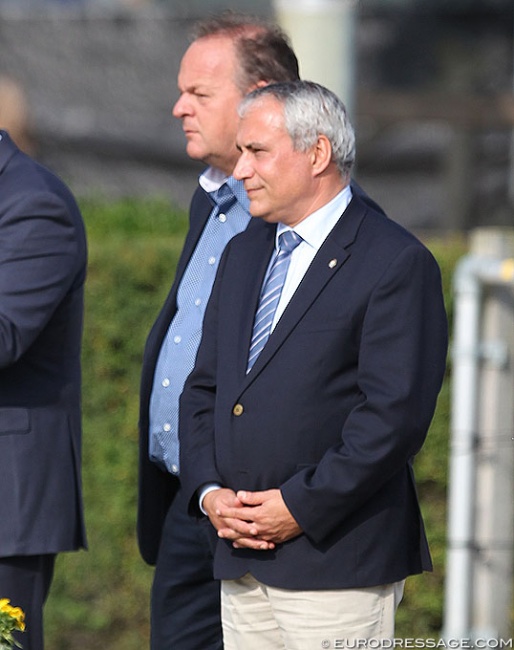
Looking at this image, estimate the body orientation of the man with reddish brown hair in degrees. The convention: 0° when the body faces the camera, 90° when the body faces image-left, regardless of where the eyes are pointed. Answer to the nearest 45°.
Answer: approximately 45°

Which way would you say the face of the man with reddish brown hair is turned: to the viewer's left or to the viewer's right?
to the viewer's left

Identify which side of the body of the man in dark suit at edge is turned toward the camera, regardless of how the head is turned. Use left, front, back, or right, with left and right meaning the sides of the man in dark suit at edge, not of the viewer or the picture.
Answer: left

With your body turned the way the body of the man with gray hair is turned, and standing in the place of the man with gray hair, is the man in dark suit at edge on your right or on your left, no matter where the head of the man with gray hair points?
on your right

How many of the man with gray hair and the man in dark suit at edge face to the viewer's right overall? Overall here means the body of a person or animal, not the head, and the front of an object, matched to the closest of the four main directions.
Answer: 0

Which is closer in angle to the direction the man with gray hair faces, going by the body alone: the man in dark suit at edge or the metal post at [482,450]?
the man in dark suit at edge

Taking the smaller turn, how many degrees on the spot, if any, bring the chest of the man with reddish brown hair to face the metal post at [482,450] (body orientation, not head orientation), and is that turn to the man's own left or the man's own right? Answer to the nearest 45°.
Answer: approximately 180°

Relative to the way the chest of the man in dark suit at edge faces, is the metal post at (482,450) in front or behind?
behind

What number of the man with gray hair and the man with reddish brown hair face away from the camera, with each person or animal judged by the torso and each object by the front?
0
